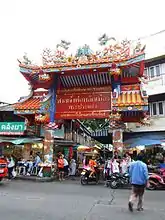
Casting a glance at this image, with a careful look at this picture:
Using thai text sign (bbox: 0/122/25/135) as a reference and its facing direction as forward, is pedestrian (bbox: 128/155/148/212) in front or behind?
in front

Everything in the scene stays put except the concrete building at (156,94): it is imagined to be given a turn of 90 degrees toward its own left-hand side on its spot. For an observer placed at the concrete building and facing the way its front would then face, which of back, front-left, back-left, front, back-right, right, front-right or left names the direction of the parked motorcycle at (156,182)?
front-right

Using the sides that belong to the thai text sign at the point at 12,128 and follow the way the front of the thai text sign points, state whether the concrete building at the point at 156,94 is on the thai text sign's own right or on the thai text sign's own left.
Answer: on the thai text sign's own left

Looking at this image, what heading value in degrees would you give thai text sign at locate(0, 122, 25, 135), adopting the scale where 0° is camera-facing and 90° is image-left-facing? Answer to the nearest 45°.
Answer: approximately 0°

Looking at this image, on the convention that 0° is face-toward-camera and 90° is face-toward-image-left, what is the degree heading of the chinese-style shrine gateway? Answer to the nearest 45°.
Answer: approximately 0°

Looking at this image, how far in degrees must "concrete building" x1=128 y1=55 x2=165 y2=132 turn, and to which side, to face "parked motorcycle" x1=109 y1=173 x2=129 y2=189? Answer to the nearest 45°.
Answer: approximately 45° to its left

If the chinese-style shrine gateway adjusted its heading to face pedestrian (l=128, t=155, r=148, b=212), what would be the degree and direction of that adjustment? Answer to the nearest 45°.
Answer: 0° — it already faces them

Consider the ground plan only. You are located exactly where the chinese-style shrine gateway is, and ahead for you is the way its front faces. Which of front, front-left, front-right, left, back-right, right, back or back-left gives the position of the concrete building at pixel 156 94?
back-left

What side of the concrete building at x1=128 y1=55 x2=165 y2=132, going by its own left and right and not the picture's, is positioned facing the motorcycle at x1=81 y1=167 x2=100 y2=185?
front

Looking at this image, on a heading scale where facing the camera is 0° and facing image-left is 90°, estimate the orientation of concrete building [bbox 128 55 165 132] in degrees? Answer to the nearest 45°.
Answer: approximately 45°
